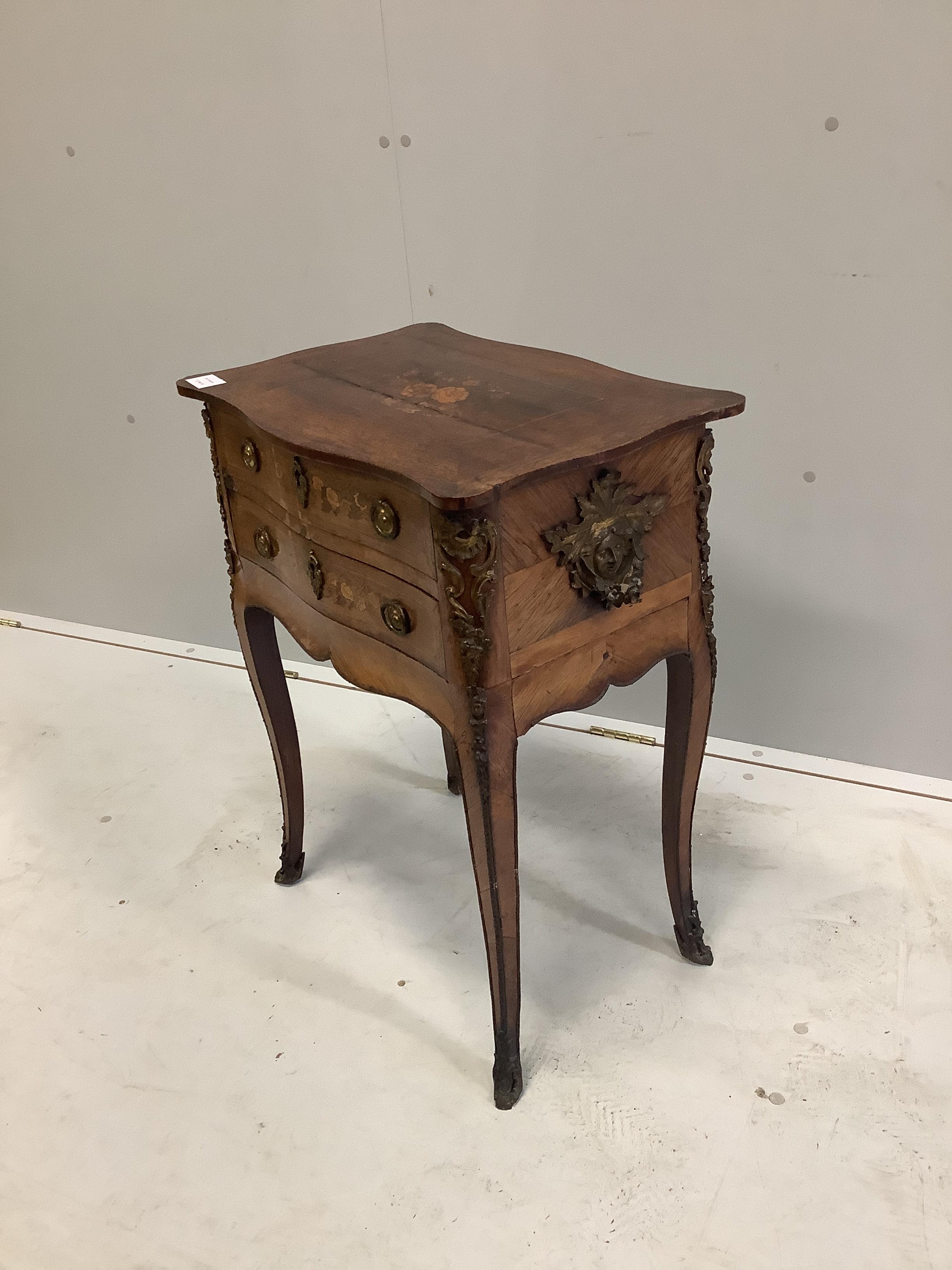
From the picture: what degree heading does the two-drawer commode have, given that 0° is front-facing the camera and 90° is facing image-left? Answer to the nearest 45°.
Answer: approximately 45°
